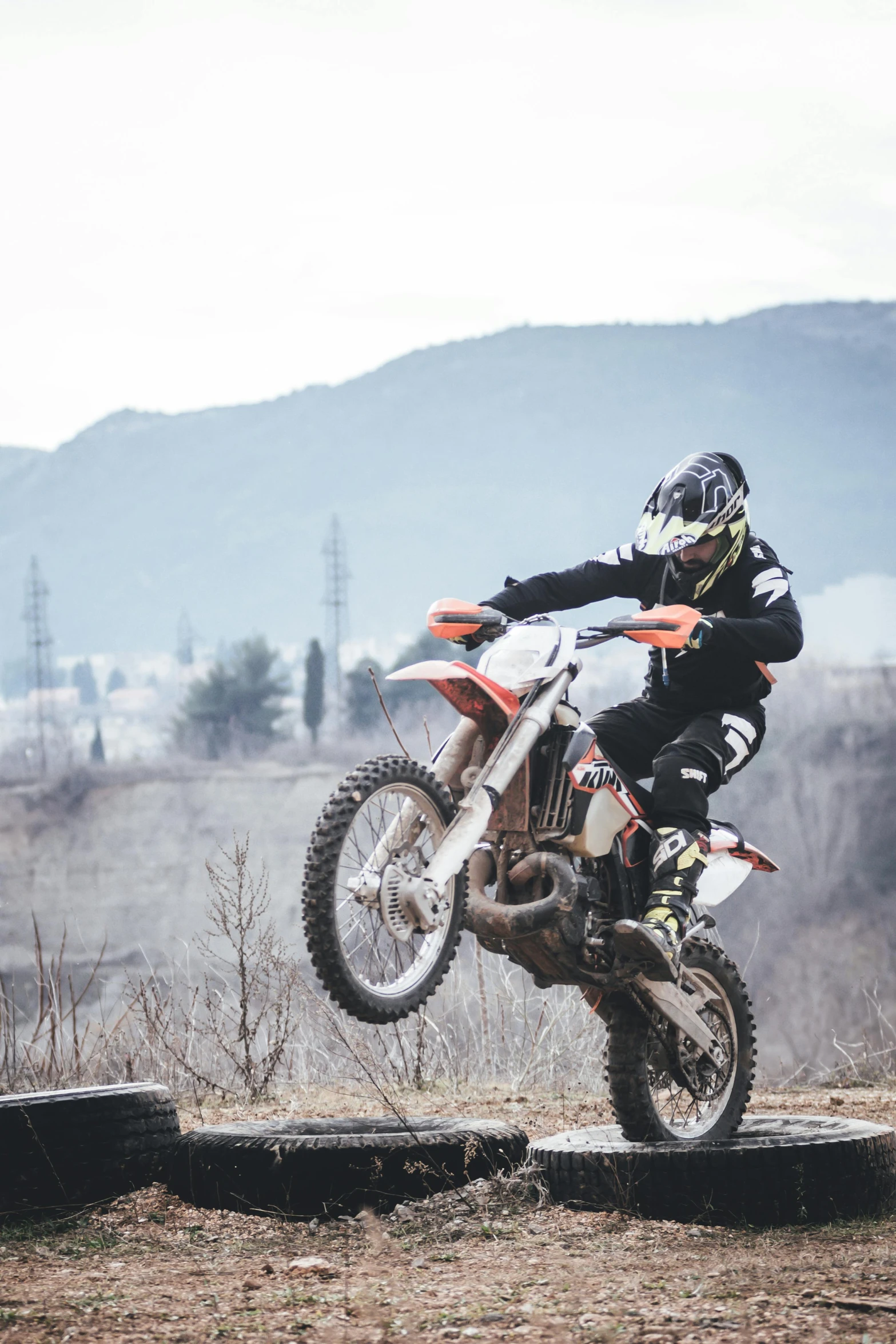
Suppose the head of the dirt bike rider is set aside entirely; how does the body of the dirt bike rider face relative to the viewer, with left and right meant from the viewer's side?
facing the viewer and to the left of the viewer

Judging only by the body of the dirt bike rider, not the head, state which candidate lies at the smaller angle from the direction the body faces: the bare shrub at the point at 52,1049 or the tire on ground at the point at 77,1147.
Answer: the tire on ground

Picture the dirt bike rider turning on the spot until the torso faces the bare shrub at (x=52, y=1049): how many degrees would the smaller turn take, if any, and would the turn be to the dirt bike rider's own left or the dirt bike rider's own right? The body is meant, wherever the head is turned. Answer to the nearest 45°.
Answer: approximately 90° to the dirt bike rider's own right

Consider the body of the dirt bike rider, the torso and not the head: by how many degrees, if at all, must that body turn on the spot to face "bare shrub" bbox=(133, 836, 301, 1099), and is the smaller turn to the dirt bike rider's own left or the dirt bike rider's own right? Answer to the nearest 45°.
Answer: approximately 90° to the dirt bike rider's own right

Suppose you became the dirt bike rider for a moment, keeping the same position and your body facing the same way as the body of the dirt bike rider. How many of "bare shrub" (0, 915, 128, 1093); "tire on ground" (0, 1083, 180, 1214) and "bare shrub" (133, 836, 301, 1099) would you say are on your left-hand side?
0

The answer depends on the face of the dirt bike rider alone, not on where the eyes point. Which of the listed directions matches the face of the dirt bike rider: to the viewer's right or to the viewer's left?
to the viewer's left

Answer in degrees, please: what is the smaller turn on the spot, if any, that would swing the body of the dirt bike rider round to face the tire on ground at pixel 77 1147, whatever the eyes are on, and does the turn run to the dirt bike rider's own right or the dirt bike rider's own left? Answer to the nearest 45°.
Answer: approximately 45° to the dirt bike rider's own right
